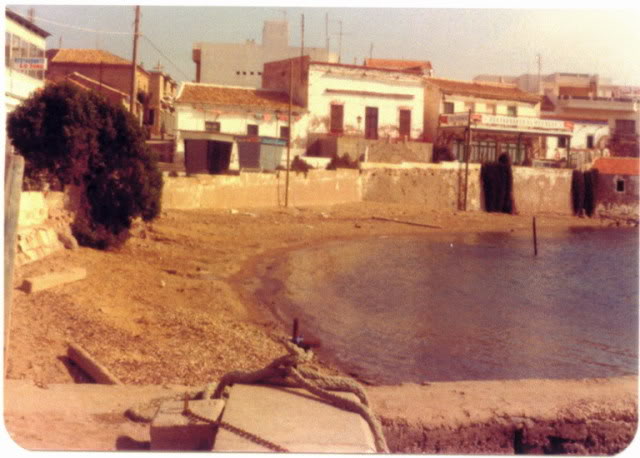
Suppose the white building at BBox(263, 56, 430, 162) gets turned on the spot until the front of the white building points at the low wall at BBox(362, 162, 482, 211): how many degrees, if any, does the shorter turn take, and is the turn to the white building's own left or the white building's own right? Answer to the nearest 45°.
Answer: approximately 45° to the white building's own left

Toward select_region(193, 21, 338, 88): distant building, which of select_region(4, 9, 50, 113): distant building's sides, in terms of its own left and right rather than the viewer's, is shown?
left

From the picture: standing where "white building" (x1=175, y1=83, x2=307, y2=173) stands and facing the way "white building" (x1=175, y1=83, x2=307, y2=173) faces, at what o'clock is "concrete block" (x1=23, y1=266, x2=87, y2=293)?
The concrete block is roughly at 12 o'clock from the white building.

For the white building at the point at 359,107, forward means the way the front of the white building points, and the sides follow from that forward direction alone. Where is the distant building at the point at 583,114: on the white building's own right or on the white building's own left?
on the white building's own left

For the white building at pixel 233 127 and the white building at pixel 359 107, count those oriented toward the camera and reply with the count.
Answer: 2

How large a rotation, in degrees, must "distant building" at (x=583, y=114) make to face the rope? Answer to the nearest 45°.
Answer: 0° — it already faces it

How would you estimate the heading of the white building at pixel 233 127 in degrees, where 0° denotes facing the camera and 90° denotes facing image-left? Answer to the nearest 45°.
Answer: approximately 0°
